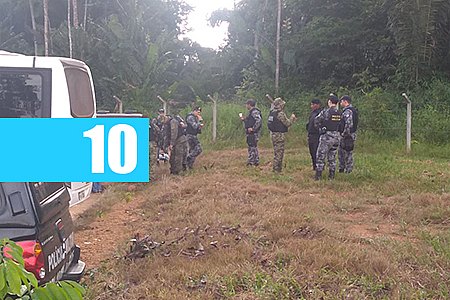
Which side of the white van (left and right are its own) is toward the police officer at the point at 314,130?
right

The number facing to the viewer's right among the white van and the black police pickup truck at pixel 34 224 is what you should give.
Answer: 0

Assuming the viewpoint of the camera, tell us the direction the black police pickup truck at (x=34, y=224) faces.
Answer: facing away from the viewer and to the left of the viewer

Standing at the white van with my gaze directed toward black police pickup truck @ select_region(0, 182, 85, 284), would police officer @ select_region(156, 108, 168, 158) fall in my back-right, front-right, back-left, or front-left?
back-left

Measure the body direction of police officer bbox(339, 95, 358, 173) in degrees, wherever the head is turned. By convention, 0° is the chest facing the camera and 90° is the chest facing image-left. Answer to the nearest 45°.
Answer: approximately 90°

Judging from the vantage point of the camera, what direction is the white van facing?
facing away from the viewer and to the left of the viewer

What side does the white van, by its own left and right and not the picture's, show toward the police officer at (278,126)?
right

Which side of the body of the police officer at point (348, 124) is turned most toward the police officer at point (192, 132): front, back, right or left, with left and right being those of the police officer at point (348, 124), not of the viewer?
front

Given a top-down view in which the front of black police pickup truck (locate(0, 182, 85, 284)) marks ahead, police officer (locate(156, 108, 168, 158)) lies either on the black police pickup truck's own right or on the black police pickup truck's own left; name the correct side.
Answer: on the black police pickup truck's own right

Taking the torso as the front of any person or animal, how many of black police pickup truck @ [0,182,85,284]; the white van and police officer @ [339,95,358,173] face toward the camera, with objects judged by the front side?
0

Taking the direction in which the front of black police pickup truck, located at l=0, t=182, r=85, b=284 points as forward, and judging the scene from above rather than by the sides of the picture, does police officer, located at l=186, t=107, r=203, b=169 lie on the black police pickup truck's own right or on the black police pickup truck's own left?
on the black police pickup truck's own right

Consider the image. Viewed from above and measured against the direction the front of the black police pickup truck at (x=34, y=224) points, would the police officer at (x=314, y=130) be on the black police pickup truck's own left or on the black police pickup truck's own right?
on the black police pickup truck's own right
